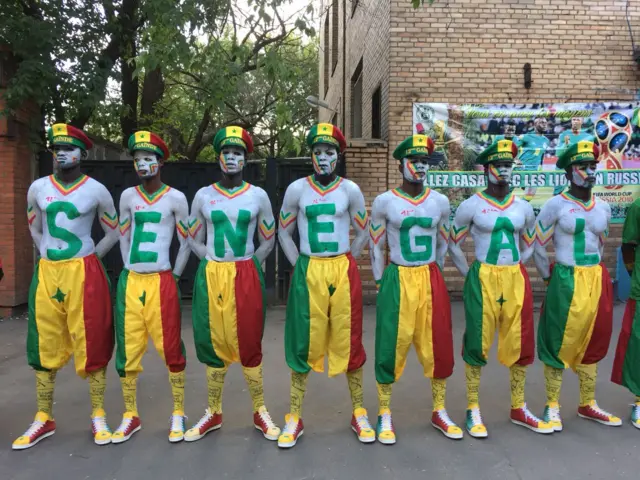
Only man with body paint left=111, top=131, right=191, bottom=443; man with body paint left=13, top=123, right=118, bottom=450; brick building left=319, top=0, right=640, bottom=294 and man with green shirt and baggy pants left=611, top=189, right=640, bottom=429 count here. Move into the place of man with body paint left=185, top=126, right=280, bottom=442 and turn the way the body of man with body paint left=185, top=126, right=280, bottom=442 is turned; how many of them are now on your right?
2

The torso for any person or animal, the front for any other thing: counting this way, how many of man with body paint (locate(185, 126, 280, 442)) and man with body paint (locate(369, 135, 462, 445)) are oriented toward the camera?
2

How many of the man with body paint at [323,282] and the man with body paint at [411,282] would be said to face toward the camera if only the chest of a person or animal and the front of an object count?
2

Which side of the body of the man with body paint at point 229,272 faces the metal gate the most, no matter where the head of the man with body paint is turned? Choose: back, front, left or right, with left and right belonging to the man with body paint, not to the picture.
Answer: back

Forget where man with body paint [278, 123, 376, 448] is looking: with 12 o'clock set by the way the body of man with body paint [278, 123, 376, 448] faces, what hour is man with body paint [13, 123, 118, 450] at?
man with body paint [13, 123, 118, 450] is roughly at 3 o'clock from man with body paint [278, 123, 376, 448].

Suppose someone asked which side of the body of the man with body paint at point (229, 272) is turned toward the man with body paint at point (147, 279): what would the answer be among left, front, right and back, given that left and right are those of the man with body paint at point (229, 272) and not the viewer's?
right

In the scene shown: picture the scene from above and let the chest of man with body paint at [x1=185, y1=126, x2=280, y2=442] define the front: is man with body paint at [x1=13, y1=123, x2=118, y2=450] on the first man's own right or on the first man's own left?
on the first man's own right

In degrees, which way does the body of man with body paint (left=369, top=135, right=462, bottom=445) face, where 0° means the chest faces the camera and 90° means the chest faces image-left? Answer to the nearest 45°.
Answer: approximately 0°

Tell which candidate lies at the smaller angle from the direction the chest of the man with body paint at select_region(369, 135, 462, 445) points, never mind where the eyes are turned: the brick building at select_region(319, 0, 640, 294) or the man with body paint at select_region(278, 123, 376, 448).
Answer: the man with body paint
